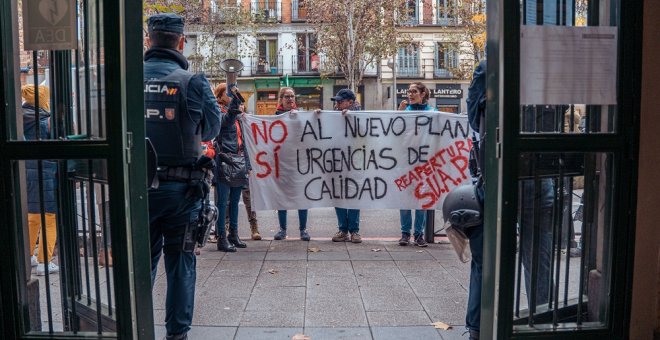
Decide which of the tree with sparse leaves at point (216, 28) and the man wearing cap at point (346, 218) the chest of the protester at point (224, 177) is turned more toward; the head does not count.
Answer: the man wearing cap

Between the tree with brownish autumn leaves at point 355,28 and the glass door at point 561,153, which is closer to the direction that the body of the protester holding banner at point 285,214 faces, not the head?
the glass door

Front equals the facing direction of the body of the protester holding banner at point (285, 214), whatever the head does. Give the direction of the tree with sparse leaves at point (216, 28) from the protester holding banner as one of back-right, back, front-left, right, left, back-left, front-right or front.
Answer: back

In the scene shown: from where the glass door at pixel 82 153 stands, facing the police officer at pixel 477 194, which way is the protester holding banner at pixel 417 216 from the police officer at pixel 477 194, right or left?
left

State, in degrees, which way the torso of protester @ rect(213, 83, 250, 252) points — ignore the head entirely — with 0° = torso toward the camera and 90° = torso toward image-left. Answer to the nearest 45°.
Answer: approximately 315°

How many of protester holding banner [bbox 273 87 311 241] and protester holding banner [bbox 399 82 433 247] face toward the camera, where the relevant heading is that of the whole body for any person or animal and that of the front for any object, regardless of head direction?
2

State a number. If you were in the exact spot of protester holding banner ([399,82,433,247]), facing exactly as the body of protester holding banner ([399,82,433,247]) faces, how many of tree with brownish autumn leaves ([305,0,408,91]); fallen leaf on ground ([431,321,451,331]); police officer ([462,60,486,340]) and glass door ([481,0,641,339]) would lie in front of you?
3

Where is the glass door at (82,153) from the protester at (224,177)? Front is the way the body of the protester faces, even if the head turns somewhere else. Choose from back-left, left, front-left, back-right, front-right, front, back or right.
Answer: front-right

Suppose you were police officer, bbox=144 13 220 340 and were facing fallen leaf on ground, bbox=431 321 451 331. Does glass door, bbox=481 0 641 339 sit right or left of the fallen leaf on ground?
right

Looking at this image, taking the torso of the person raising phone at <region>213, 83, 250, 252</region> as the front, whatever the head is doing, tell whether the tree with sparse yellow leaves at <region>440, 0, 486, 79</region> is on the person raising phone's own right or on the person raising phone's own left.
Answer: on the person raising phone's own left

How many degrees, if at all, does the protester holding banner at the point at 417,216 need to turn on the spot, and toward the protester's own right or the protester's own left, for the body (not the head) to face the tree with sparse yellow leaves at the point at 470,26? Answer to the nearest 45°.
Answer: approximately 180°
